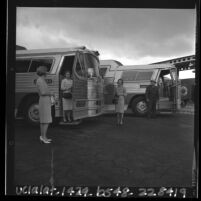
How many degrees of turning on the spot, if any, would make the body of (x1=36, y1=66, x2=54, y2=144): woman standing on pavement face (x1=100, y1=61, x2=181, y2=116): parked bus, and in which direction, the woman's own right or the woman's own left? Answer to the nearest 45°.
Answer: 0° — they already face it

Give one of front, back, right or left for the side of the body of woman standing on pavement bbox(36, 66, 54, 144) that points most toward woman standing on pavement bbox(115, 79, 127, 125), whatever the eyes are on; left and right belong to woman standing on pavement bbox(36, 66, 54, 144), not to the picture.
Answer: front

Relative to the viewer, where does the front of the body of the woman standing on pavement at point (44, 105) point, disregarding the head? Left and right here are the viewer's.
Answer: facing to the right of the viewer
